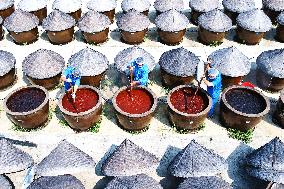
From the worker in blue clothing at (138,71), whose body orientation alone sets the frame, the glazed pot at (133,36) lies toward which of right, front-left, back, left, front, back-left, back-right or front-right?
back-right

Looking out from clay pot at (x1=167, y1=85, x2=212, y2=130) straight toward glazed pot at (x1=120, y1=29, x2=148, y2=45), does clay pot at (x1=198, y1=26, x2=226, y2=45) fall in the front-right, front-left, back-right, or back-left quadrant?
front-right

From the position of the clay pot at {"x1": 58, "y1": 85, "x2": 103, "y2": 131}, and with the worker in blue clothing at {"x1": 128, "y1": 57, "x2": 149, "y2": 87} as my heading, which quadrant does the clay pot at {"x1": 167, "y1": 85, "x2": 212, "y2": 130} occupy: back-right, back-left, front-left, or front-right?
front-right

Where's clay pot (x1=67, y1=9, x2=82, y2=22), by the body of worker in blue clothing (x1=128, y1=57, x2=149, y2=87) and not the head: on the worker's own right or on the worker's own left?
on the worker's own right

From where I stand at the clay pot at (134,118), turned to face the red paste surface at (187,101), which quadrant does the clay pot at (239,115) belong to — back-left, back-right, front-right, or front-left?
front-right

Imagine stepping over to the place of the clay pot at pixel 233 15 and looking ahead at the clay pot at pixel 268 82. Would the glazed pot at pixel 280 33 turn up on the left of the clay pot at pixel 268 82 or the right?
left

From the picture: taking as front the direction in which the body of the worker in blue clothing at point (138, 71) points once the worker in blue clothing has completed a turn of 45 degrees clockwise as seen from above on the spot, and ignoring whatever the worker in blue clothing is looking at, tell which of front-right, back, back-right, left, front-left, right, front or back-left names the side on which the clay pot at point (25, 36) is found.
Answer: front-right

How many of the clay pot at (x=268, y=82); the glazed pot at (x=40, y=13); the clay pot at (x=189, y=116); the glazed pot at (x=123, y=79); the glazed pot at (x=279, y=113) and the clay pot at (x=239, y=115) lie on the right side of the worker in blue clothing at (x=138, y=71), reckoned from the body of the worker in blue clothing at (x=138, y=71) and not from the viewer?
2

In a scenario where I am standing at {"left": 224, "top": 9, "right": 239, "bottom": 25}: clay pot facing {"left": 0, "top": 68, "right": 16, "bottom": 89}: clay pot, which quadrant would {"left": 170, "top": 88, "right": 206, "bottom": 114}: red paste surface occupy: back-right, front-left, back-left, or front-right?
front-left

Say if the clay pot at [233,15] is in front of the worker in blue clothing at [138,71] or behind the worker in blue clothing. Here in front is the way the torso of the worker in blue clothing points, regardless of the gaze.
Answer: behind

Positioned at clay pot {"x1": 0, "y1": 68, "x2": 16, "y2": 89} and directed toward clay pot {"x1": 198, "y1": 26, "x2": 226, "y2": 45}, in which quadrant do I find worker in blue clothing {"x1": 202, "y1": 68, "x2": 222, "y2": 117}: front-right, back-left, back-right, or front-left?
front-right

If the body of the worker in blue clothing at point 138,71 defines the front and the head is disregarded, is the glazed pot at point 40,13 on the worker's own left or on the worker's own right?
on the worker's own right

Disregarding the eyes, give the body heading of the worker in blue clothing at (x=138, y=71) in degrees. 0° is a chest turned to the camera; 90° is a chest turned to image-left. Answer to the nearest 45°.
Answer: approximately 45°

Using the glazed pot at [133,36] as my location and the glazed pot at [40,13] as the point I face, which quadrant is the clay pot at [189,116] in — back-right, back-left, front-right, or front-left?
back-left

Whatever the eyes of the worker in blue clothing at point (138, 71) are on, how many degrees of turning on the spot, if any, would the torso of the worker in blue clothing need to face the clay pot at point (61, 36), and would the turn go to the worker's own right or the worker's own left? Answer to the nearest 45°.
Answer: approximately 90° to the worker's own right

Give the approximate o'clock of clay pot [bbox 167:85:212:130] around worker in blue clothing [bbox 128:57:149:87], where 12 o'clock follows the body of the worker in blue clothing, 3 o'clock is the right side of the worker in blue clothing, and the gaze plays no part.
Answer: The clay pot is roughly at 9 o'clock from the worker in blue clothing.

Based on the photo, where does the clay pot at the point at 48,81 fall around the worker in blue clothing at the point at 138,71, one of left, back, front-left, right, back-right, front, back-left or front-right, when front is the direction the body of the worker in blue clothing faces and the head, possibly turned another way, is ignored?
front-right
